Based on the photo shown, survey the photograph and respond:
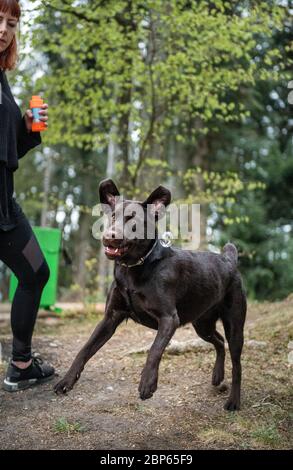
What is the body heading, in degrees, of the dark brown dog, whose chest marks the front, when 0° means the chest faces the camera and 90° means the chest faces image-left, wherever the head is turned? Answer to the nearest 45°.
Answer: approximately 45°

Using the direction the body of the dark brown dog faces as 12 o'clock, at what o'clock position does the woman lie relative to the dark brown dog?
The woman is roughly at 2 o'clock from the dark brown dog.
